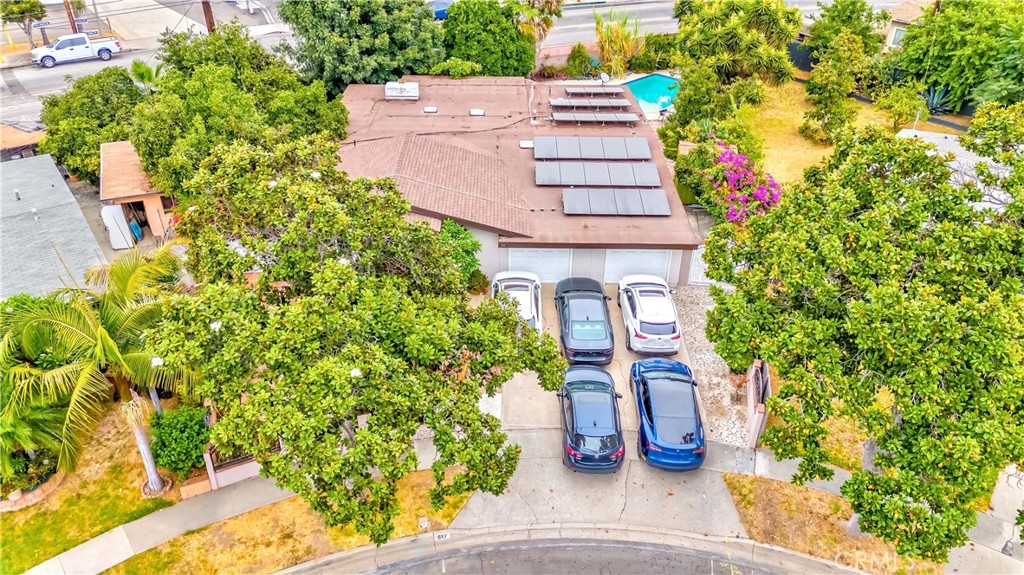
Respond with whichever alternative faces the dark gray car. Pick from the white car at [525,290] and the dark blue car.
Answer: the dark blue car

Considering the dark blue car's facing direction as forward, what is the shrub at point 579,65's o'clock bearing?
The shrub is roughly at 12 o'clock from the dark blue car.

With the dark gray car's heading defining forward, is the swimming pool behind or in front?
in front

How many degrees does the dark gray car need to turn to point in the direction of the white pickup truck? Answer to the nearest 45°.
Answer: approximately 45° to its left

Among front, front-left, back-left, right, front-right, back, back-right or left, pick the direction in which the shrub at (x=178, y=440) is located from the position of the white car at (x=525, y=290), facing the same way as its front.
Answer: back-left

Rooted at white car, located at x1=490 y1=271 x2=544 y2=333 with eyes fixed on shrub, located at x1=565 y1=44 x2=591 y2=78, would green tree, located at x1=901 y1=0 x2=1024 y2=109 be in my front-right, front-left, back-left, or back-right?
front-right

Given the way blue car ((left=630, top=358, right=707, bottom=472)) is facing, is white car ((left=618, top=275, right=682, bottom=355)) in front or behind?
in front

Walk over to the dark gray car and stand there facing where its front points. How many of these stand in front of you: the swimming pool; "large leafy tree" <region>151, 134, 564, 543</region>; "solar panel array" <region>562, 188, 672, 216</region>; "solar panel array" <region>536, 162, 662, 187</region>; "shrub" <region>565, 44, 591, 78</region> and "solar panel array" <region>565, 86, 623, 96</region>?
5

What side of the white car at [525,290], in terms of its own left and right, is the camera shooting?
back

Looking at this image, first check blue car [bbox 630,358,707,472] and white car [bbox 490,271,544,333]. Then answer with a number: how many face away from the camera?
2

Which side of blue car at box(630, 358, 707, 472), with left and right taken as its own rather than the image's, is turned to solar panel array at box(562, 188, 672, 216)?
front

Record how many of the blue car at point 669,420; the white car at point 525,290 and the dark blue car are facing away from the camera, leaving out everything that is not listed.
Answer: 3

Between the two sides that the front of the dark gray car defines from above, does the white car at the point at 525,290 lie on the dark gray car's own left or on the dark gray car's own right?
on the dark gray car's own left

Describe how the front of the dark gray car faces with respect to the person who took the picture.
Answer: facing away from the viewer

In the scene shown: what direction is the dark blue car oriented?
away from the camera

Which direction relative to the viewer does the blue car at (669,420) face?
away from the camera

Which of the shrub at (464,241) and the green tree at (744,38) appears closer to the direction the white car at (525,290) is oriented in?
the green tree

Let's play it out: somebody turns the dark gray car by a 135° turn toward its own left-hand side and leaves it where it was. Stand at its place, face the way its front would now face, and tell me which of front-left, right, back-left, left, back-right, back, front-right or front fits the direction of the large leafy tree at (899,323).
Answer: left

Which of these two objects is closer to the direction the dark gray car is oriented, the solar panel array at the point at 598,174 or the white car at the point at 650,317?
the solar panel array

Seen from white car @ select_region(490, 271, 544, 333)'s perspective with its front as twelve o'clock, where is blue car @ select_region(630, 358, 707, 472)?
The blue car is roughly at 5 o'clock from the white car.
